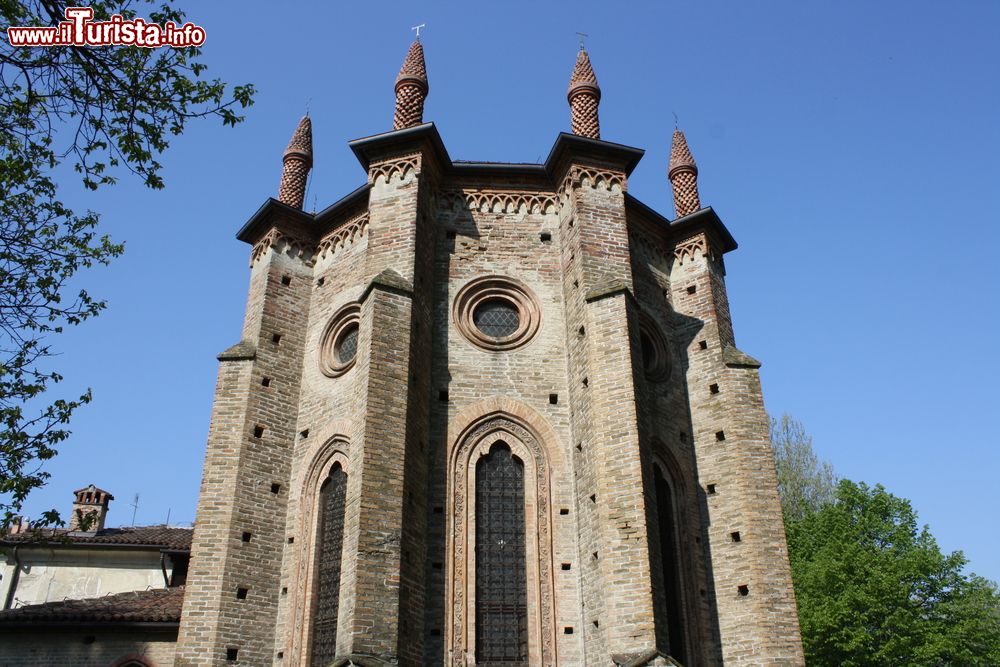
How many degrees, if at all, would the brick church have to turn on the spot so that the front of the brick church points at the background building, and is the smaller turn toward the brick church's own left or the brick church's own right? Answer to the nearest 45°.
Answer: approximately 45° to the brick church's own left

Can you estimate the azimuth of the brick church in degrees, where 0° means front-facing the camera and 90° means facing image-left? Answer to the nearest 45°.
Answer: approximately 180°
